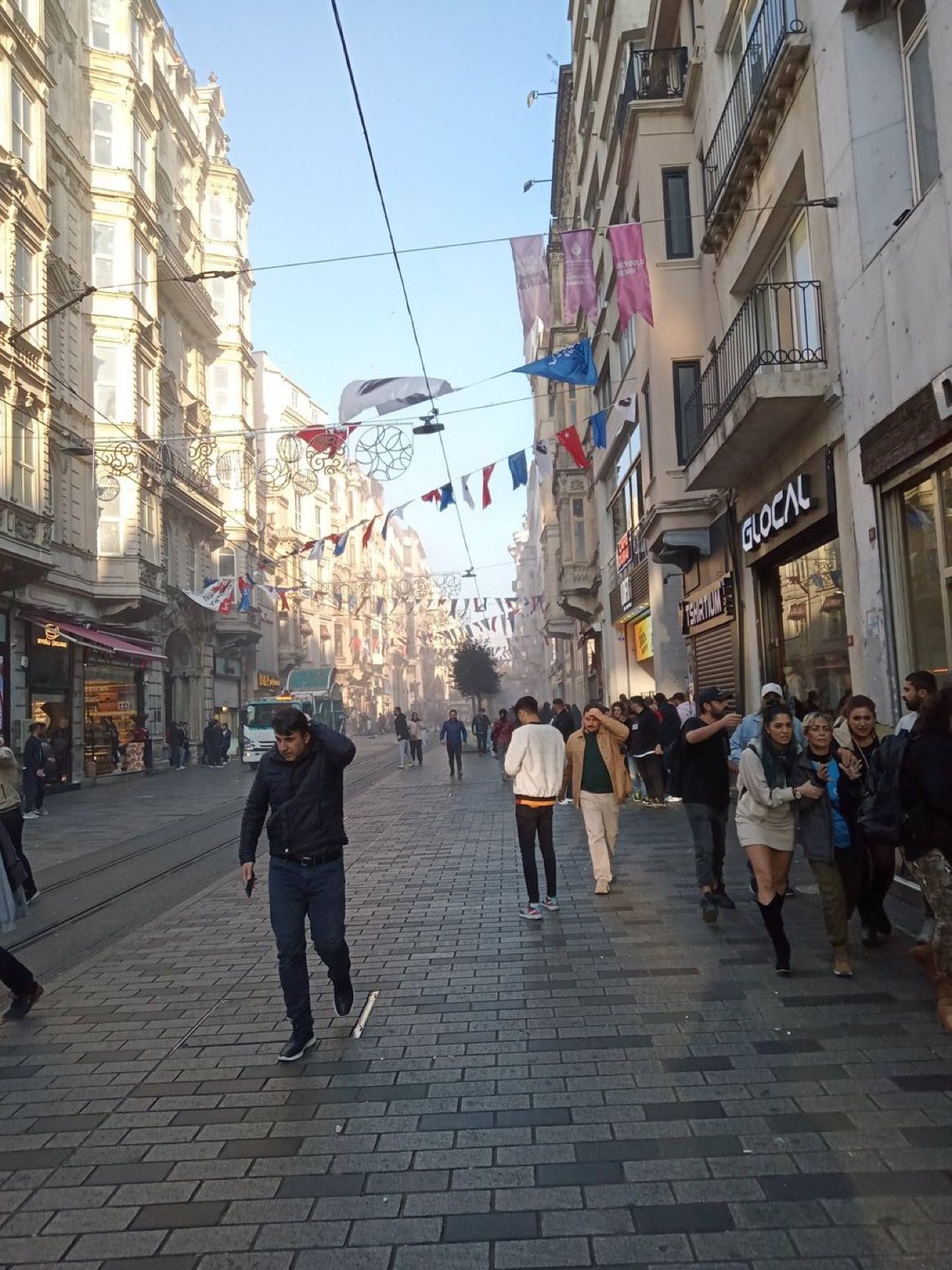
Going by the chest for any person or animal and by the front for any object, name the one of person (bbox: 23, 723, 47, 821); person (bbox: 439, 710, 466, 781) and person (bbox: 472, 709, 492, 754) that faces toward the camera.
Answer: person (bbox: 439, 710, 466, 781)

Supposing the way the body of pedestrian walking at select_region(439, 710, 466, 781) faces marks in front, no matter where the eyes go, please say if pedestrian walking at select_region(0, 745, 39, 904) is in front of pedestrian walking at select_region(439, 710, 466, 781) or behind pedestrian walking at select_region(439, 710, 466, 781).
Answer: in front

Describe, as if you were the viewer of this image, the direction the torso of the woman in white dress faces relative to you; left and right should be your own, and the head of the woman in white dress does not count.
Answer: facing the viewer and to the right of the viewer

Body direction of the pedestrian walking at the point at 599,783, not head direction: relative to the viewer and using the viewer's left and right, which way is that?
facing the viewer

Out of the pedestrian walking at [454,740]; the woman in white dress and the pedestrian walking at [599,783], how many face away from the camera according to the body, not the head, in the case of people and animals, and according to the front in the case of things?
0

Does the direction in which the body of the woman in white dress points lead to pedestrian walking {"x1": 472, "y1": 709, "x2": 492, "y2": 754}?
no

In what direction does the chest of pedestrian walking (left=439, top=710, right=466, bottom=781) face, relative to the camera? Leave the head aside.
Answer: toward the camera

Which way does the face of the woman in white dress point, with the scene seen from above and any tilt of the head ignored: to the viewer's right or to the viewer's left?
to the viewer's right

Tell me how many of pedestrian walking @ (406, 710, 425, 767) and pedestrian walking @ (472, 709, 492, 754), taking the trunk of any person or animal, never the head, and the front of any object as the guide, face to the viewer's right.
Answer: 0
